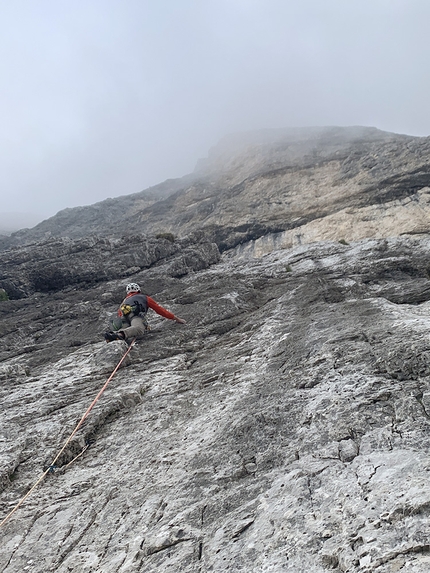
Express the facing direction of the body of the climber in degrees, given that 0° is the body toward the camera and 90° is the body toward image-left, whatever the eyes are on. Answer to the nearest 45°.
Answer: approximately 180°
